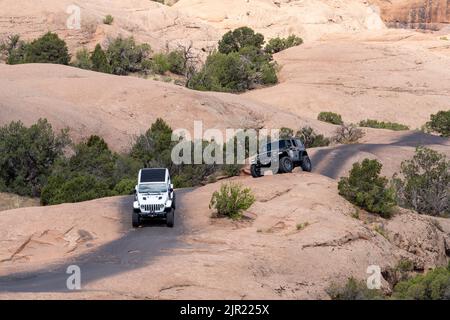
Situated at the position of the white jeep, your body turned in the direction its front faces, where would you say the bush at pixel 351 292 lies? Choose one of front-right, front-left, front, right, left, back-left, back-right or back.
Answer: front-left

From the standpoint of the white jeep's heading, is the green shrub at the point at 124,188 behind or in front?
behind

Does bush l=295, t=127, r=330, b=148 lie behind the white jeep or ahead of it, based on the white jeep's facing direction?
behind

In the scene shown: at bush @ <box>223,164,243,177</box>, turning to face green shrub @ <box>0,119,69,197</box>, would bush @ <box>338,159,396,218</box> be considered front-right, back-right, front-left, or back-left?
back-left

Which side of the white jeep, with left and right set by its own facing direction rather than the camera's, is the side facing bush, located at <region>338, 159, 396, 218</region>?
left

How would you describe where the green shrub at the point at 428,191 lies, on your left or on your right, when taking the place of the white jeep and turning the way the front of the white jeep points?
on your left

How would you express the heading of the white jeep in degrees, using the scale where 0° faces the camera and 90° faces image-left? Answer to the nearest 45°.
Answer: approximately 0°

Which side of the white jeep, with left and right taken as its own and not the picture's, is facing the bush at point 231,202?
left
